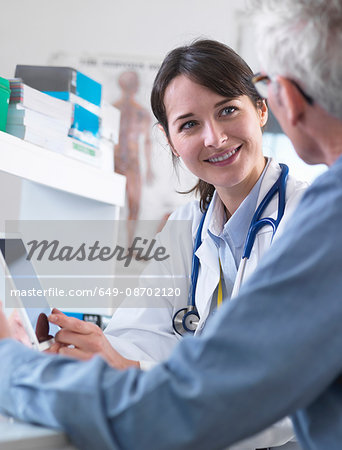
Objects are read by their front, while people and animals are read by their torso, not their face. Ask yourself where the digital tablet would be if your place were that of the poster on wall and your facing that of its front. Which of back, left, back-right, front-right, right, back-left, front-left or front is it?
front

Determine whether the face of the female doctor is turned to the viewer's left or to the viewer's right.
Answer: to the viewer's right

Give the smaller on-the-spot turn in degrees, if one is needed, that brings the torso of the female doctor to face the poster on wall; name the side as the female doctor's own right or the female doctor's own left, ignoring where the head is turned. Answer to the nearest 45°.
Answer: approximately 180°

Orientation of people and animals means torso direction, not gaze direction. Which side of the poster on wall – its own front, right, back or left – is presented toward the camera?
front

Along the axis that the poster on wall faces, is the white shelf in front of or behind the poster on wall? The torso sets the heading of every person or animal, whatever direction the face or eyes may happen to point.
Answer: in front

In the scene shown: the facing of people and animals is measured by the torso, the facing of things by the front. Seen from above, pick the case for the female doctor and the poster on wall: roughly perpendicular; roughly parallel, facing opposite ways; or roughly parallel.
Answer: roughly parallel

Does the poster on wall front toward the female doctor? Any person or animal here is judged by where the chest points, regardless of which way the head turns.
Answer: yes

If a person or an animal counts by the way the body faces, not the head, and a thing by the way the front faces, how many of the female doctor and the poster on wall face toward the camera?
2

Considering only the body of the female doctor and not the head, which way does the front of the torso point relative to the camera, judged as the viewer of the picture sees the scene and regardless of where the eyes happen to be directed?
toward the camera
